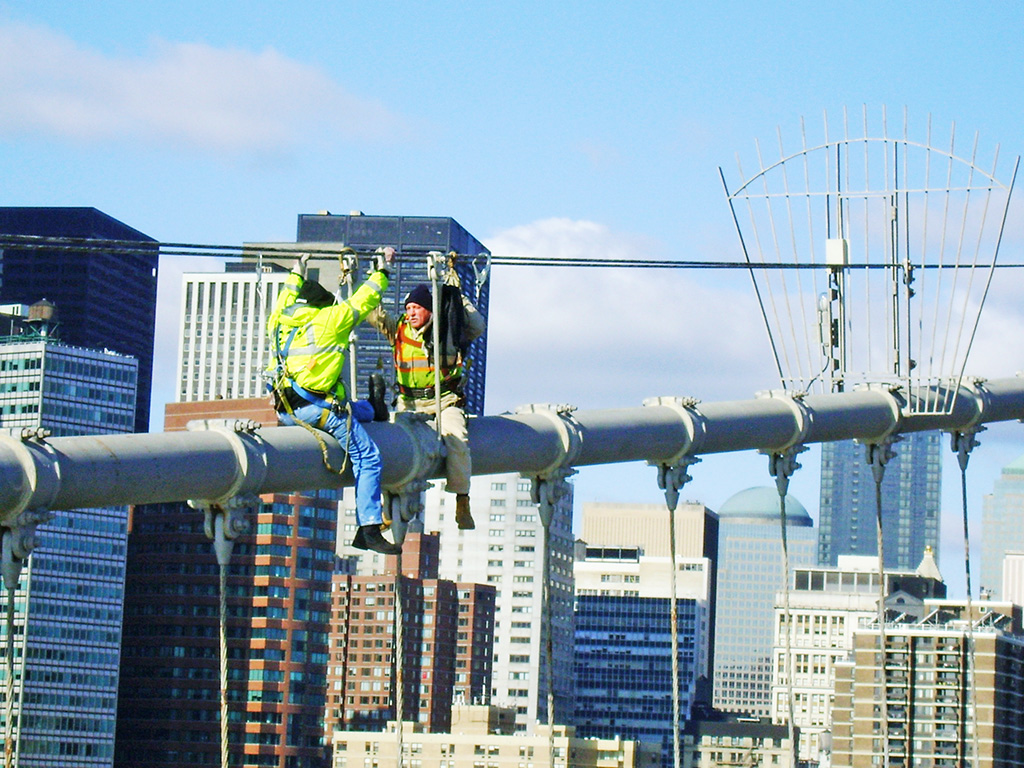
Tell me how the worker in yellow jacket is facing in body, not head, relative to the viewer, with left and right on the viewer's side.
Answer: facing away from the viewer and to the right of the viewer

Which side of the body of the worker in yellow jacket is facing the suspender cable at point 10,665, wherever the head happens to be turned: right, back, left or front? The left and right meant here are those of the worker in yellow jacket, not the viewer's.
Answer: back
